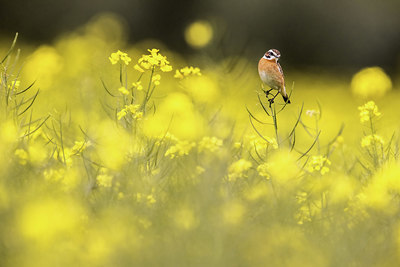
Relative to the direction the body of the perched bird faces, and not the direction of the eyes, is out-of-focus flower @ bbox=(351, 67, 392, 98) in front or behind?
behind

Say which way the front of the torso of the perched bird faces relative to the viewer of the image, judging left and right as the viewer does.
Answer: facing the viewer and to the left of the viewer

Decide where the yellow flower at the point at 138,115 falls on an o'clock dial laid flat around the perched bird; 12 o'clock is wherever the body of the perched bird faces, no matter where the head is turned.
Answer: The yellow flower is roughly at 2 o'clock from the perched bird.

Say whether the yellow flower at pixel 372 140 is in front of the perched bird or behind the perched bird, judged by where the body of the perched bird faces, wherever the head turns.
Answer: behind

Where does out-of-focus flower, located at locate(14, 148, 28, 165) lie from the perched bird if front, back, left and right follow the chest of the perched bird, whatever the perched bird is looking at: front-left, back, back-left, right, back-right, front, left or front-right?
front-right

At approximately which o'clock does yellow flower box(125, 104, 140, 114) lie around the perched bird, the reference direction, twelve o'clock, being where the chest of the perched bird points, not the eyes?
The yellow flower is roughly at 2 o'clock from the perched bird.

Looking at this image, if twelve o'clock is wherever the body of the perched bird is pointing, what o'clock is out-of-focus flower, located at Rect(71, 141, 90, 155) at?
The out-of-focus flower is roughly at 2 o'clock from the perched bird.
